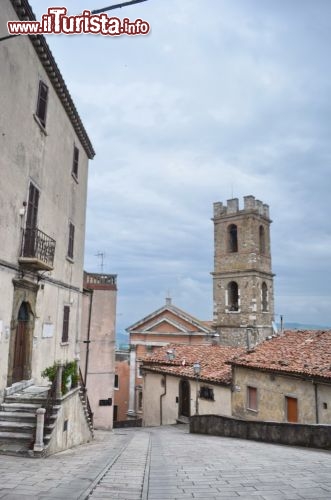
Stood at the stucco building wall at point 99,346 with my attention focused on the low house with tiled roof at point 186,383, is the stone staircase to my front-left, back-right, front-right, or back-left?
back-right

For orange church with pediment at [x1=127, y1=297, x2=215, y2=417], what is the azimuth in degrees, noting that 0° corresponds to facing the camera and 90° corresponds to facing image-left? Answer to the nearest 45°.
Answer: approximately 0°

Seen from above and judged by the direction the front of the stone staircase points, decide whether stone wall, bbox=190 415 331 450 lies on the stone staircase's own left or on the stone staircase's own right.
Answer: on the stone staircase's own left

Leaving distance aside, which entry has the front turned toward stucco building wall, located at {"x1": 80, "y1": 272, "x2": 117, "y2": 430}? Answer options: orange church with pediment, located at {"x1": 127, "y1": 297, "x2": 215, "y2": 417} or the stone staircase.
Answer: the orange church with pediment

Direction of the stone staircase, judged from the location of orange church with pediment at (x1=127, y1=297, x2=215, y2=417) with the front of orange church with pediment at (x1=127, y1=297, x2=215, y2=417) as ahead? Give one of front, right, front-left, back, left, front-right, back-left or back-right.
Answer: front

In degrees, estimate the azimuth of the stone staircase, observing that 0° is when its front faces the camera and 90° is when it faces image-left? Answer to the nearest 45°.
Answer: approximately 0°

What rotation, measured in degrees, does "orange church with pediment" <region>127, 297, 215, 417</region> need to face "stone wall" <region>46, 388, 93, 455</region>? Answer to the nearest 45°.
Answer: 0° — it already faces it

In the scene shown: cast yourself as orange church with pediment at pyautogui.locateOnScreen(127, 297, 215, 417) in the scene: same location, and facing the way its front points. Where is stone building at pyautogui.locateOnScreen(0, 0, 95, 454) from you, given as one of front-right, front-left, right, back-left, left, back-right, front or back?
front
